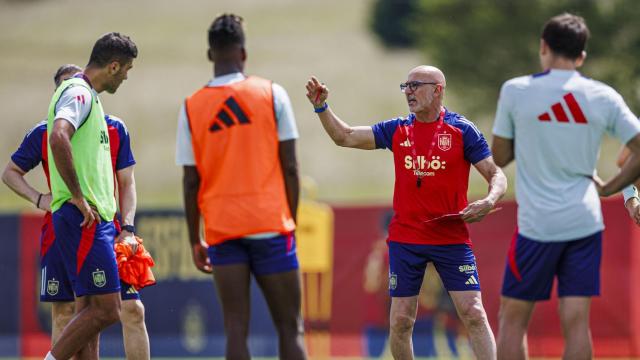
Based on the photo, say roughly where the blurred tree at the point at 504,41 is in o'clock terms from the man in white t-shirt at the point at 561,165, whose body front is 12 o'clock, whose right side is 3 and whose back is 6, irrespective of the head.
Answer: The blurred tree is roughly at 12 o'clock from the man in white t-shirt.

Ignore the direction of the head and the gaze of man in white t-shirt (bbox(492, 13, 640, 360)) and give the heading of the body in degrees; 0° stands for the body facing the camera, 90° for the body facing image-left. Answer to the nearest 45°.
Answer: approximately 180°

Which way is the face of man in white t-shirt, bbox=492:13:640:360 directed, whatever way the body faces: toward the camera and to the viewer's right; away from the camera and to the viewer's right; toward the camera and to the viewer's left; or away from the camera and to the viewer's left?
away from the camera and to the viewer's left
